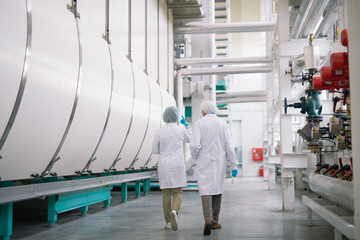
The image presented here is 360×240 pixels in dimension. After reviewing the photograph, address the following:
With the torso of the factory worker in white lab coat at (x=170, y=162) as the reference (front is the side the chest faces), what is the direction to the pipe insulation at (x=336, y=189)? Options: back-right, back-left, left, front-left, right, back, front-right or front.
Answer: back-right

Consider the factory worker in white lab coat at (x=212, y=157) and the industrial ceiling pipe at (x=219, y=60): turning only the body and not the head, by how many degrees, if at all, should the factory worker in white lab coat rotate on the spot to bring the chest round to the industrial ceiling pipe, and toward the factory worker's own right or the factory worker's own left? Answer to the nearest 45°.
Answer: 0° — they already face it

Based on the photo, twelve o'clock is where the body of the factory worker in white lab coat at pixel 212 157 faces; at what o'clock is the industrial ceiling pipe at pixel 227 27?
The industrial ceiling pipe is roughly at 12 o'clock from the factory worker in white lab coat.

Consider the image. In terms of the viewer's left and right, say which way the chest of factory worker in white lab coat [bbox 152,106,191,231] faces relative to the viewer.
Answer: facing away from the viewer

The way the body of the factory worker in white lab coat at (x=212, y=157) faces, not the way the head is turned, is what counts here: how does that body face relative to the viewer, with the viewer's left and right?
facing away from the viewer

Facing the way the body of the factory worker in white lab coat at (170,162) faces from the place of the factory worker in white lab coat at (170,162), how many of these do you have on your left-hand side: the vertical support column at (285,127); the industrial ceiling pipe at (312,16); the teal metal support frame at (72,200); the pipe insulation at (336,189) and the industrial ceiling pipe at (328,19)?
1

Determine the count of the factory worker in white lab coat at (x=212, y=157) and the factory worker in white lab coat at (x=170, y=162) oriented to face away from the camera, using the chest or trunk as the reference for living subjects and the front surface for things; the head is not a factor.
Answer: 2

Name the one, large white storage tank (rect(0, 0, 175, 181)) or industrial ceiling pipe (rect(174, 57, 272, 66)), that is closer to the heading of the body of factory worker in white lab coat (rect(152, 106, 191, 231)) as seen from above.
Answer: the industrial ceiling pipe

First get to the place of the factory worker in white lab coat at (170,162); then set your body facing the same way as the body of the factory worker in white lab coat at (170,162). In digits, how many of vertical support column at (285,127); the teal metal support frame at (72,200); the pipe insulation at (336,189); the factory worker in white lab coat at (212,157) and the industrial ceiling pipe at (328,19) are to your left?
1

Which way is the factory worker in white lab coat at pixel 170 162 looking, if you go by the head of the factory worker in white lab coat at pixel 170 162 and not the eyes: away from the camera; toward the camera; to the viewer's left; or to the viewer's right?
away from the camera

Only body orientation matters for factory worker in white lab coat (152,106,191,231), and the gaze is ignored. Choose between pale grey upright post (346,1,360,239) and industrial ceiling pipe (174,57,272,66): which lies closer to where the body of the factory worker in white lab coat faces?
the industrial ceiling pipe
